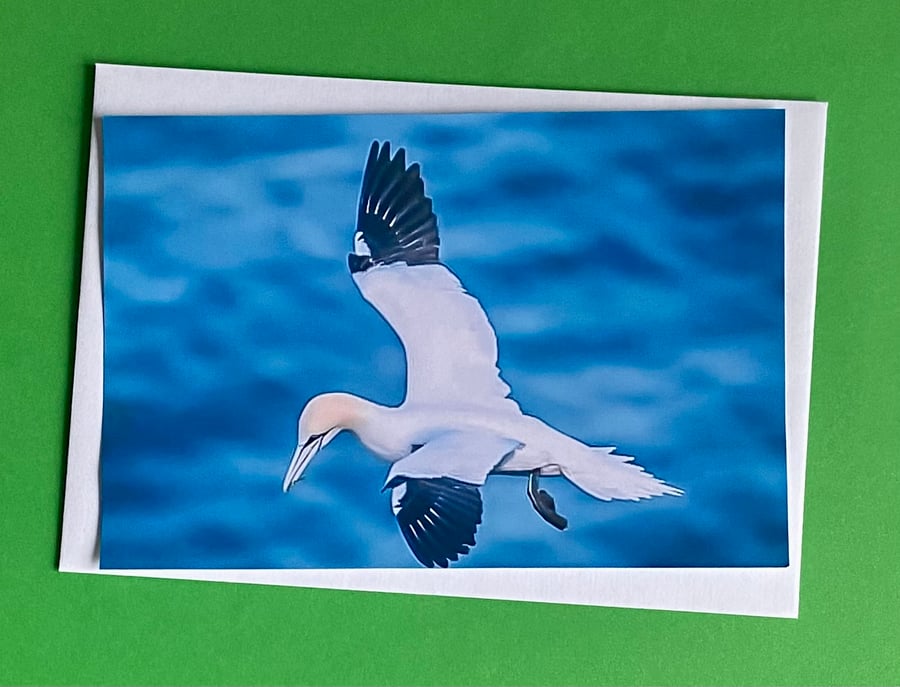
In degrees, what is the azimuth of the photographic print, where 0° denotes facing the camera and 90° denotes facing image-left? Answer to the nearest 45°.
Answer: approximately 0°
